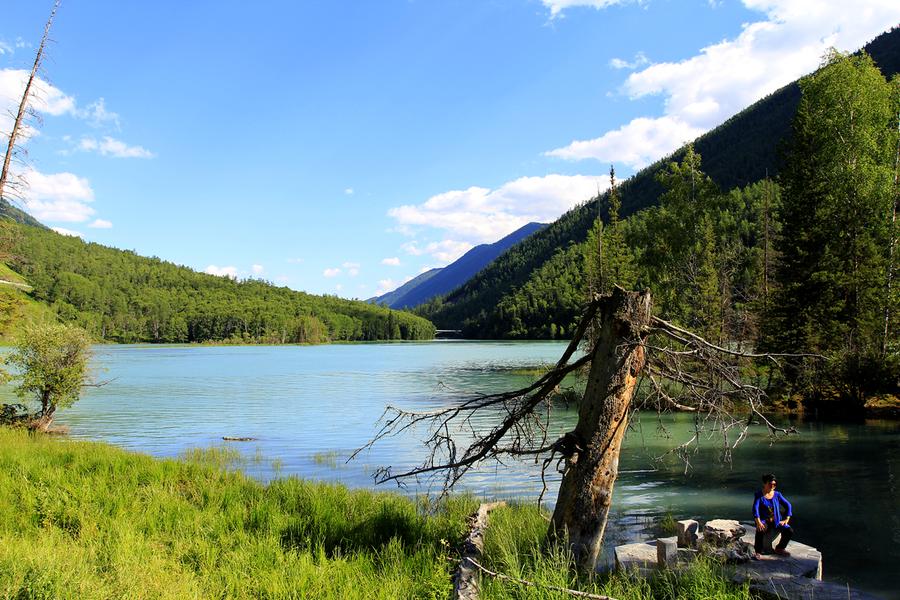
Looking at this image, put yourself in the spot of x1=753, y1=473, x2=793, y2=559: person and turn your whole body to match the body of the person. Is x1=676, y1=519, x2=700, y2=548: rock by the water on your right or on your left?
on your right

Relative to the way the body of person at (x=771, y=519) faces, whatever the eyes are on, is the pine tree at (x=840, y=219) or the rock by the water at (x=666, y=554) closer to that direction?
the rock by the water

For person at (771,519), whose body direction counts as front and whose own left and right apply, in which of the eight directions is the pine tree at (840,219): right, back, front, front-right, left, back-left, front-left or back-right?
back

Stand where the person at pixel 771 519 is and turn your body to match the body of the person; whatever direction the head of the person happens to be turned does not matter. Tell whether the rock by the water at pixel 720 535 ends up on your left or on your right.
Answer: on your right

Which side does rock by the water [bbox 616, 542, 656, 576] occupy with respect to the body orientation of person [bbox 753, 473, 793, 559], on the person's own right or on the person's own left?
on the person's own right

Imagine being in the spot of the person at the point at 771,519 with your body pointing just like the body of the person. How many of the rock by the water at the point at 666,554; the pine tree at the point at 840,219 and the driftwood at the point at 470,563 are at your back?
1

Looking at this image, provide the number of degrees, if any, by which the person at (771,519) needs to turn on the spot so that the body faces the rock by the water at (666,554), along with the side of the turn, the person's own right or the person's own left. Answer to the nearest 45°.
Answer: approximately 45° to the person's own right

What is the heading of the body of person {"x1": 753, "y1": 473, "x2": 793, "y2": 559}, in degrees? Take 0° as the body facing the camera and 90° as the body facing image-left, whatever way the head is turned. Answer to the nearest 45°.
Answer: approximately 0°
